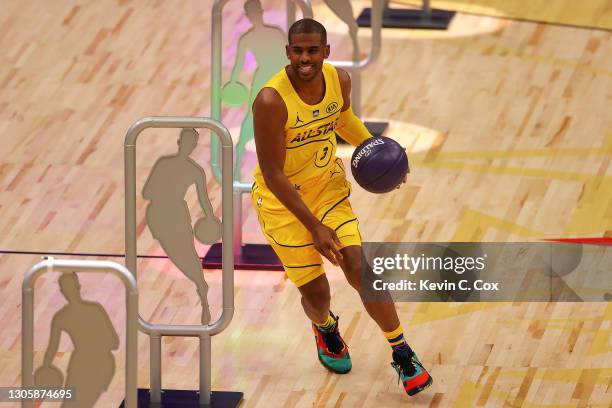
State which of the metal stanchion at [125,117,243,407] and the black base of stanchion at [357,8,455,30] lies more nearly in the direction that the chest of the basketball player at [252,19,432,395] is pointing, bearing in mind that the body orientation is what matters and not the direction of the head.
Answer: the metal stanchion

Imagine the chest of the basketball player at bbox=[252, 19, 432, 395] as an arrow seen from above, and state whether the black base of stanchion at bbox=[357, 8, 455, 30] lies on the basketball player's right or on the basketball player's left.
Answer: on the basketball player's left

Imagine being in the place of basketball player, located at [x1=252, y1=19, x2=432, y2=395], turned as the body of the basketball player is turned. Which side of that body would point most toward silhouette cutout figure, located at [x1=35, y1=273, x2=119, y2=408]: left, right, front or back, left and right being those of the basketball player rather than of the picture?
right

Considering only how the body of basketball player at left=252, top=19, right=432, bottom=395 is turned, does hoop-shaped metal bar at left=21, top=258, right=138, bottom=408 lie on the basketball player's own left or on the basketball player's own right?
on the basketball player's own right

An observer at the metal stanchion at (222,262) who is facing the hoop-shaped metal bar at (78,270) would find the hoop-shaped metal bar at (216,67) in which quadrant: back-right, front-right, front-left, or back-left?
back-right

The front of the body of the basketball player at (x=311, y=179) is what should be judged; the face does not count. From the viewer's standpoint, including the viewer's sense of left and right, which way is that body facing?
facing the viewer and to the right of the viewer

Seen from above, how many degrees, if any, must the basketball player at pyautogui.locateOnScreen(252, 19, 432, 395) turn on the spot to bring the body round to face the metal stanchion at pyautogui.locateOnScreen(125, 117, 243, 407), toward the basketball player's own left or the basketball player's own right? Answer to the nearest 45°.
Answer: approximately 90° to the basketball player's own right

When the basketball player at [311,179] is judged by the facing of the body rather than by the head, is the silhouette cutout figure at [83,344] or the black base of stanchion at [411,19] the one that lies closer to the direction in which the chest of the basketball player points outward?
the silhouette cutout figure

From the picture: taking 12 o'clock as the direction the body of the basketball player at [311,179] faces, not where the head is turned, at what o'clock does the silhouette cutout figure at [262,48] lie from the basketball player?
The silhouette cutout figure is roughly at 7 o'clock from the basketball player.
